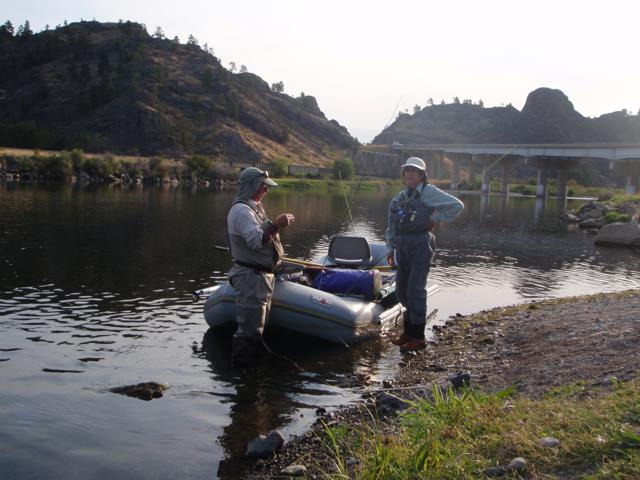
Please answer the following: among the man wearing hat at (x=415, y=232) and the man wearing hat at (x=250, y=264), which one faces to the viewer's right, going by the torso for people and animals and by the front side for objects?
the man wearing hat at (x=250, y=264)

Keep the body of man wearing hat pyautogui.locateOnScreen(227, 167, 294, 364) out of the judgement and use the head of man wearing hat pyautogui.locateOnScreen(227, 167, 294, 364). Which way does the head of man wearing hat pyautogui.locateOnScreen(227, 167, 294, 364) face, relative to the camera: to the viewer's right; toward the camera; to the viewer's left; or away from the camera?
to the viewer's right

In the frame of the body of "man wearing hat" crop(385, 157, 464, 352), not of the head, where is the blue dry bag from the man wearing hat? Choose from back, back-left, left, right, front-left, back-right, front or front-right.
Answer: right

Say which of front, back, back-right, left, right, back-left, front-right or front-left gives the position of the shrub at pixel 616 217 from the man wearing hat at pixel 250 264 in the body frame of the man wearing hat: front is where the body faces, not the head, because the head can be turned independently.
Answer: front-left

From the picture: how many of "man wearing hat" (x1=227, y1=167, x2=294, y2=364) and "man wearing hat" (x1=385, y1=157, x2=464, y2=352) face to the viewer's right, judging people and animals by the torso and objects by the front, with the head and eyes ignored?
1

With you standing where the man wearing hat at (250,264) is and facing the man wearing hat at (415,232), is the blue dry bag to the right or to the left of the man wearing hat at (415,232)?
left

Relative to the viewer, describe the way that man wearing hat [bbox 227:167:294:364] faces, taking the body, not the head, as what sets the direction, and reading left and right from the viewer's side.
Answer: facing to the right of the viewer

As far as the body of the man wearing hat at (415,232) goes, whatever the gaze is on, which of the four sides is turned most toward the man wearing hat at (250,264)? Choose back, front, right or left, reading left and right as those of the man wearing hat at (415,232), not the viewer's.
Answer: front

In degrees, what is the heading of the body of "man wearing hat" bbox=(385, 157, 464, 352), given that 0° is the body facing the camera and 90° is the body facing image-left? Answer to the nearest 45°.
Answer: approximately 45°
